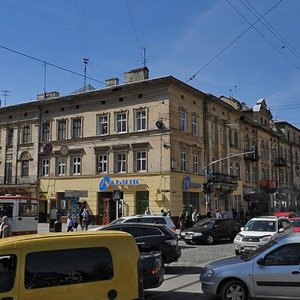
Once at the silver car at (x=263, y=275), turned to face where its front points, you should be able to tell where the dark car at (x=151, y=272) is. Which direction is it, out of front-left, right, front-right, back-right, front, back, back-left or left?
front

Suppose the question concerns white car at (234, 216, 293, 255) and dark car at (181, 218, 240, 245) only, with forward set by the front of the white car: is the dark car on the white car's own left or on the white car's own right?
on the white car's own right

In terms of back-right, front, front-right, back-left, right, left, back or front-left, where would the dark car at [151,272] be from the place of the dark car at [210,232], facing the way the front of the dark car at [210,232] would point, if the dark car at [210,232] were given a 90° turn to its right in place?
back-left

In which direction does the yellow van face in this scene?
to the viewer's left

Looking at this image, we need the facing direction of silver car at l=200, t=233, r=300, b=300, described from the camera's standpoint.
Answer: facing to the left of the viewer

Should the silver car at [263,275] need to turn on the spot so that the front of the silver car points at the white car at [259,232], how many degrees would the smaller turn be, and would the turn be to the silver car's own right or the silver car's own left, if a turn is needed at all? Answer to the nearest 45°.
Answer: approximately 90° to the silver car's own right

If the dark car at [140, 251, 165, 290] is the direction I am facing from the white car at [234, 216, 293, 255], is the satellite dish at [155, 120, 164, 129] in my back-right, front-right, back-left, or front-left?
back-right

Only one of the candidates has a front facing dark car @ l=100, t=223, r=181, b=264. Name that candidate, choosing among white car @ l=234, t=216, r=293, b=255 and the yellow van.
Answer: the white car

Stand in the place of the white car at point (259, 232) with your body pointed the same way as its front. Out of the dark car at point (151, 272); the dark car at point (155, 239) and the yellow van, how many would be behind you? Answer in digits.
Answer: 0
